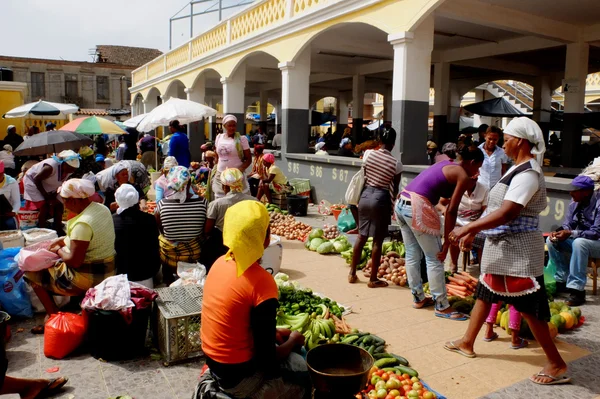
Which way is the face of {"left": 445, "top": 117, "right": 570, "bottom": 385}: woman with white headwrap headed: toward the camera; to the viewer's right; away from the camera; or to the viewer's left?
to the viewer's left

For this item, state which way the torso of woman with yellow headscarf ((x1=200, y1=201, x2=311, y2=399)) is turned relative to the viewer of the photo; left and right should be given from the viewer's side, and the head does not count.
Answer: facing away from the viewer and to the right of the viewer

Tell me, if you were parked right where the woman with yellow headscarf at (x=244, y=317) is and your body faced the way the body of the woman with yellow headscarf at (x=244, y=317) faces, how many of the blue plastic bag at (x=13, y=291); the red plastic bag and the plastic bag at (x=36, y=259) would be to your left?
3

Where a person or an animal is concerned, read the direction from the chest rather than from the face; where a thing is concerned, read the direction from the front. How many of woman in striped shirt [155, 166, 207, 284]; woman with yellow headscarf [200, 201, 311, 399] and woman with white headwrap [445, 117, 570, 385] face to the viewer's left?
1

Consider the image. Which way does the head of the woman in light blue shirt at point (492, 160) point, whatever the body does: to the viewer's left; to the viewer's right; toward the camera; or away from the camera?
toward the camera

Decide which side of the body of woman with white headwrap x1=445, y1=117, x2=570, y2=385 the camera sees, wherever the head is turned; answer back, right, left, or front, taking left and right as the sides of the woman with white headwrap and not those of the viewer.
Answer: left

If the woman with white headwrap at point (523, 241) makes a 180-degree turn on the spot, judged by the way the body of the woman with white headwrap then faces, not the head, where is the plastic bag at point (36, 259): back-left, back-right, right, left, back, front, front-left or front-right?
back

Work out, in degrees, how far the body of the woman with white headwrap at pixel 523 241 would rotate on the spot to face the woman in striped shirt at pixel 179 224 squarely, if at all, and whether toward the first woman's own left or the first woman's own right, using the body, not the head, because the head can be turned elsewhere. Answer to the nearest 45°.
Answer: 0° — they already face them

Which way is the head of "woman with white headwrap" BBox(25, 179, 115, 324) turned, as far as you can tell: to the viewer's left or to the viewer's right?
to the viewer's left

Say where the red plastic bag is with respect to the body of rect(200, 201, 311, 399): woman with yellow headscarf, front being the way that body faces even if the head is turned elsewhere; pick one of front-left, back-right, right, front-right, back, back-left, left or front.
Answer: left

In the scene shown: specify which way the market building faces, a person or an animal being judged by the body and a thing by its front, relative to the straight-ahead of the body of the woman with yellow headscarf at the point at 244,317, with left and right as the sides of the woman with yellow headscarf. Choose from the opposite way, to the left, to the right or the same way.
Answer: the opposite way

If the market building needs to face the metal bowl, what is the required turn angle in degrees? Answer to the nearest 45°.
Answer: approximately 45° to its left

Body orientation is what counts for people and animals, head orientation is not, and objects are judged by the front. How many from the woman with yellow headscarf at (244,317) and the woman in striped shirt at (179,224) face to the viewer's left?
0

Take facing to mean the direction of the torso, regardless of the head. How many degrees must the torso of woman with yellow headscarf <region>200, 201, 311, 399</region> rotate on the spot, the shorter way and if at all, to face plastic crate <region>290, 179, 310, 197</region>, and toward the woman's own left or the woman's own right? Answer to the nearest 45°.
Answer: approximately 45° to the woman's own left
